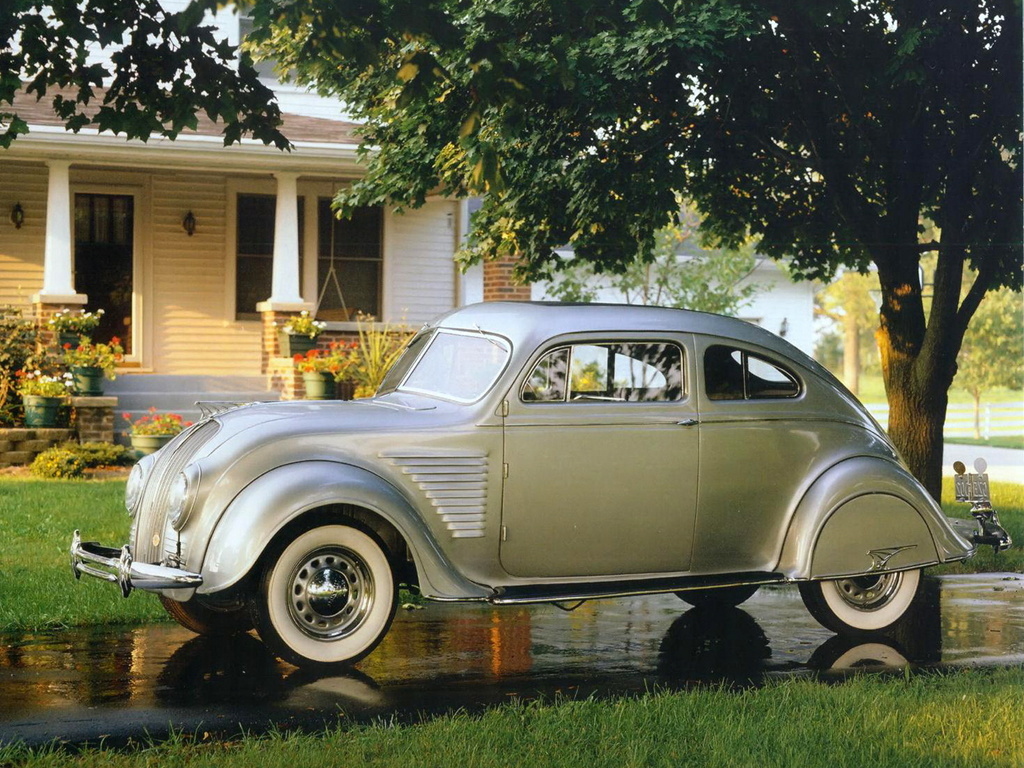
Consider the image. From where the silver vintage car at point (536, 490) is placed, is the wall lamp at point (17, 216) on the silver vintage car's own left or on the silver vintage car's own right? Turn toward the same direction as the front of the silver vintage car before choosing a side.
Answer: on the silver vintage car's own right

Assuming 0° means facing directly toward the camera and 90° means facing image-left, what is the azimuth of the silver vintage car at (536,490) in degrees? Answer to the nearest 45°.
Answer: approximately 45°

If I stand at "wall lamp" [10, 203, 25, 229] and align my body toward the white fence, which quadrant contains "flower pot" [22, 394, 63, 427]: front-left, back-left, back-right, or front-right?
back-right

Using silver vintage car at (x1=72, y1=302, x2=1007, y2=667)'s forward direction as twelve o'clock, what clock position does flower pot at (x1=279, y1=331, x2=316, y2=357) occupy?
The flower pot is roughly at 4 o'clock from the silver vintage car.

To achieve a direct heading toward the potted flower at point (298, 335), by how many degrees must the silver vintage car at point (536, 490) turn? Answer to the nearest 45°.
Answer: approximately 135° to its right

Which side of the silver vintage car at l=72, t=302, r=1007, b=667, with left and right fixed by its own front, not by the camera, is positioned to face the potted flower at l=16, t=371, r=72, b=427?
right

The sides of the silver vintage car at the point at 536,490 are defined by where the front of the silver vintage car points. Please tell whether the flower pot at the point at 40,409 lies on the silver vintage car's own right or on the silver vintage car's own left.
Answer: on the silver vintage car's own right

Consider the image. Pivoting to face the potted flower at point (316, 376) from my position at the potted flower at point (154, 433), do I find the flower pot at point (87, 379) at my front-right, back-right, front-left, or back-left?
back-left

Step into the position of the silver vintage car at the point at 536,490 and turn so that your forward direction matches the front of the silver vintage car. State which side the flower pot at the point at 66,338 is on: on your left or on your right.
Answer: on your right

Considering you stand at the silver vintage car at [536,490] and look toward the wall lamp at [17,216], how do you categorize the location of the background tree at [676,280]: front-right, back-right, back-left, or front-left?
front-right

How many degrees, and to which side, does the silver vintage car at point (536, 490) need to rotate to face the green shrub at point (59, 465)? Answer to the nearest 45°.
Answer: approximately 90° to its right
